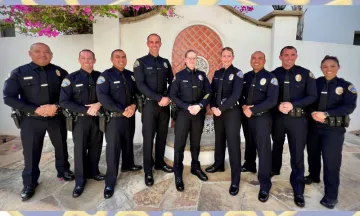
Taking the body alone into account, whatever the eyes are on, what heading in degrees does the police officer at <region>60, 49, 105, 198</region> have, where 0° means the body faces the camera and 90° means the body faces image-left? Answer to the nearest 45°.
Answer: approximately 315°

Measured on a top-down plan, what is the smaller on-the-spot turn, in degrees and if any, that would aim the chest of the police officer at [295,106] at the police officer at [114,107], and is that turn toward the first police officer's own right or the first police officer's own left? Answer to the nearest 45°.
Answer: approximately 45° to the first police officer's own right

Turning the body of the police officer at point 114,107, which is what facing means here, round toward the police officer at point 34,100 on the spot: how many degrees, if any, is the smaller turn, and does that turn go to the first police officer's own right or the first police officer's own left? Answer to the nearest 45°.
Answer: approximately 135° to the first police officer's own right

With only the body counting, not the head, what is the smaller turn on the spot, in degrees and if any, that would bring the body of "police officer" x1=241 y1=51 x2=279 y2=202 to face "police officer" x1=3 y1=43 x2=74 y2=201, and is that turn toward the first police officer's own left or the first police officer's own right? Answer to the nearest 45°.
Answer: approximately 45° to the first police officer's own right

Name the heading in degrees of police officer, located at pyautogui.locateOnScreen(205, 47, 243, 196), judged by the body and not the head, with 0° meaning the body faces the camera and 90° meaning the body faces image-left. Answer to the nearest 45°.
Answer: approximately 45°
